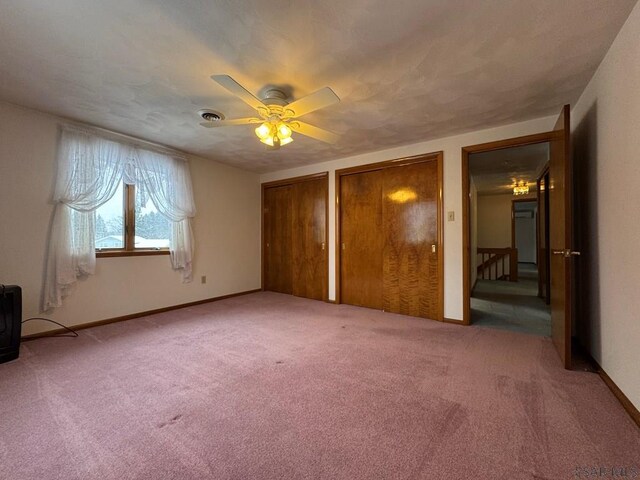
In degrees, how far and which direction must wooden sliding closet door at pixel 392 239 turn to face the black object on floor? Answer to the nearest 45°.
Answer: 0° — it already faces it

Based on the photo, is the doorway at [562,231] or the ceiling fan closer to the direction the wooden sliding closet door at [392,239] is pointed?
the ceiling fan

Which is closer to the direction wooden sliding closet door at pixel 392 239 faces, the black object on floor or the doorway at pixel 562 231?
the black object on floor

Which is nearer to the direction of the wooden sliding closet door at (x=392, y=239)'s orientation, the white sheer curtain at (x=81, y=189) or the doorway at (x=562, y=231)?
the white sheer curtain

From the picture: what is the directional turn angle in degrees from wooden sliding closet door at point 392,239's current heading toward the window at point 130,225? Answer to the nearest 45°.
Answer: approximately 45° to its right

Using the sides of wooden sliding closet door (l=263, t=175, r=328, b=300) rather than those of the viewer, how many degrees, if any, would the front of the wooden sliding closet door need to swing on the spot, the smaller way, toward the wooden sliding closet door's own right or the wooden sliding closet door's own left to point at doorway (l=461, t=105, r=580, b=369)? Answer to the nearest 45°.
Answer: approximately 90° to the wooden sliding closet door's own left

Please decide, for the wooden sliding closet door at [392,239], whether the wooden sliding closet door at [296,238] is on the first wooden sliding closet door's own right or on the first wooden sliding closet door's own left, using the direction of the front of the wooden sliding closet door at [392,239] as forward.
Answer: on the first wooden sliding closet door's own right

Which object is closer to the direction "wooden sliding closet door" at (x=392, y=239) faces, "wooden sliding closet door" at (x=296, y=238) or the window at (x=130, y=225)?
the window

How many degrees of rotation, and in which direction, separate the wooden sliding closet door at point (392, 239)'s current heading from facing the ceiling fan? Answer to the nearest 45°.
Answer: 0° — it already faces it

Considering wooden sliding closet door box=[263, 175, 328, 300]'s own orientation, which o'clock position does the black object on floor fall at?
The black object on floor is roughly at 12 o'clock from the wooden sliding closet door.

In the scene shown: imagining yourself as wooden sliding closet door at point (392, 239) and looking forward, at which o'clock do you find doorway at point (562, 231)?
The doorway is roughly at 9 o'clock from the wooden sliding closet door.

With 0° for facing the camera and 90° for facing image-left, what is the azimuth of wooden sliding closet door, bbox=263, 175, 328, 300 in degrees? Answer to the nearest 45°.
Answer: approximately 45°
